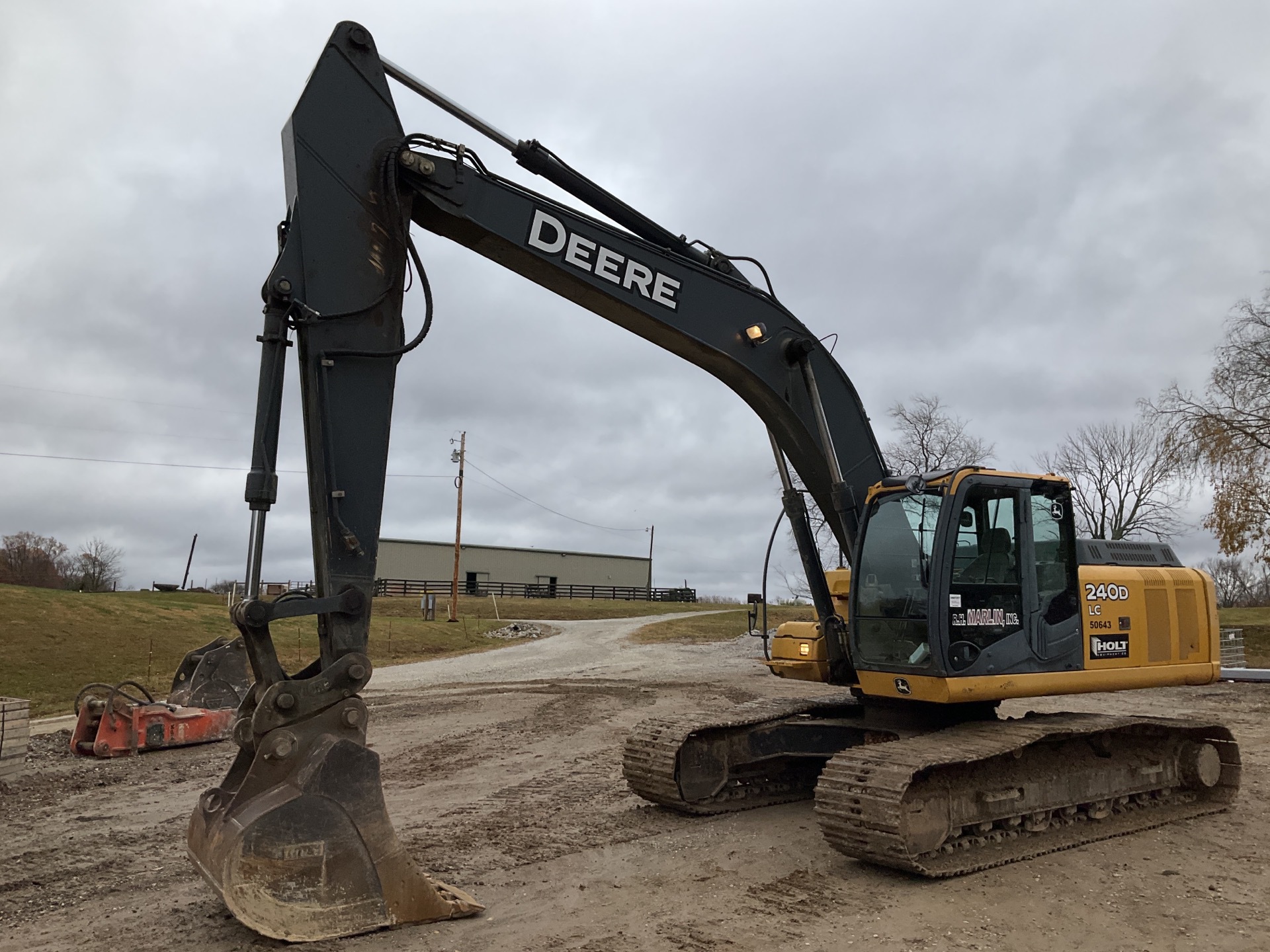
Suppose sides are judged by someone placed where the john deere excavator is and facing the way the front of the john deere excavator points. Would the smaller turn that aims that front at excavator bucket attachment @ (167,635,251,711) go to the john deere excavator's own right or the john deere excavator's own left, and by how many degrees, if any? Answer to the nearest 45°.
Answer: approximately 90° to the john deere excavator's own right

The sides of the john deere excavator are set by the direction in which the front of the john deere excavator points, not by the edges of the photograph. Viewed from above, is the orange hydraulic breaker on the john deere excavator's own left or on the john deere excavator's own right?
on the john deere excavator's own right

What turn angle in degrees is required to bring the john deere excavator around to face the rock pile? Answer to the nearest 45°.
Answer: approximately 135° to its right

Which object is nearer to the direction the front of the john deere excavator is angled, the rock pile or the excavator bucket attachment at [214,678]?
the excavator bucket attachment

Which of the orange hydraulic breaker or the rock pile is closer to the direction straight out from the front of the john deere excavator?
the orange hydraulic breaker

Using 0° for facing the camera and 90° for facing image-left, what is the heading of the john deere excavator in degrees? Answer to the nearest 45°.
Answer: approximately 45°
